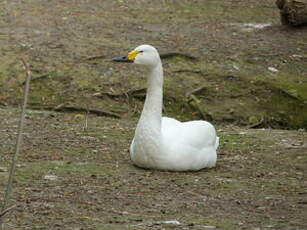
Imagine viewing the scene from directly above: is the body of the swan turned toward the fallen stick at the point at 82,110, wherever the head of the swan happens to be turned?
no

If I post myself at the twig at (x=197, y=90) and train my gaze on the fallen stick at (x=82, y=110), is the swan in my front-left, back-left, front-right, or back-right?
front-left

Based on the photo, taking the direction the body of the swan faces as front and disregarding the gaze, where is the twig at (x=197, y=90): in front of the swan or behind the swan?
behind

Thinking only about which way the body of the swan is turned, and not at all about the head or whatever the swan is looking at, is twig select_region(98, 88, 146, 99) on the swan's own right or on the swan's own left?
on the swan's own right

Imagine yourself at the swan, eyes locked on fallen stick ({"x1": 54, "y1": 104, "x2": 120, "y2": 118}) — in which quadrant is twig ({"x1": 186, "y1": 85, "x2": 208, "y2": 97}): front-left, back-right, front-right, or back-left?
front-right

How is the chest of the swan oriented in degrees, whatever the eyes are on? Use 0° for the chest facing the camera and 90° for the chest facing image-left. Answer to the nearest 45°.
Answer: approximately 45°
